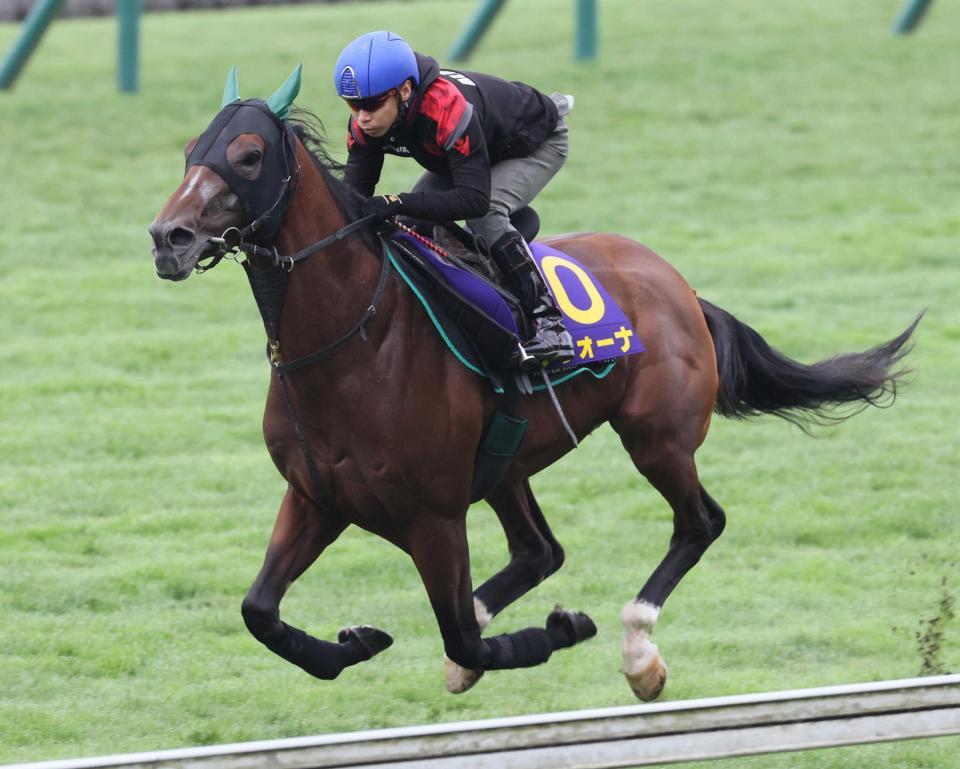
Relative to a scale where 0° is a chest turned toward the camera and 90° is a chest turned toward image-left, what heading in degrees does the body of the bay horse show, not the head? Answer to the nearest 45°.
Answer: approximately 45°

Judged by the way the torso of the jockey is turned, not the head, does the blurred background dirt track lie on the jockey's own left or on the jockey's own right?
on the jockey's own right

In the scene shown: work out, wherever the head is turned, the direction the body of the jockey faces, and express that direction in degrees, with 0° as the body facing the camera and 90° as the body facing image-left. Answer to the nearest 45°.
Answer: approximately 45°

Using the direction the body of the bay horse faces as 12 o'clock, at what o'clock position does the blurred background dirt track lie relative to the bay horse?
The blurred background dirt track is roughly at 4 o'clock from the bay horse.
